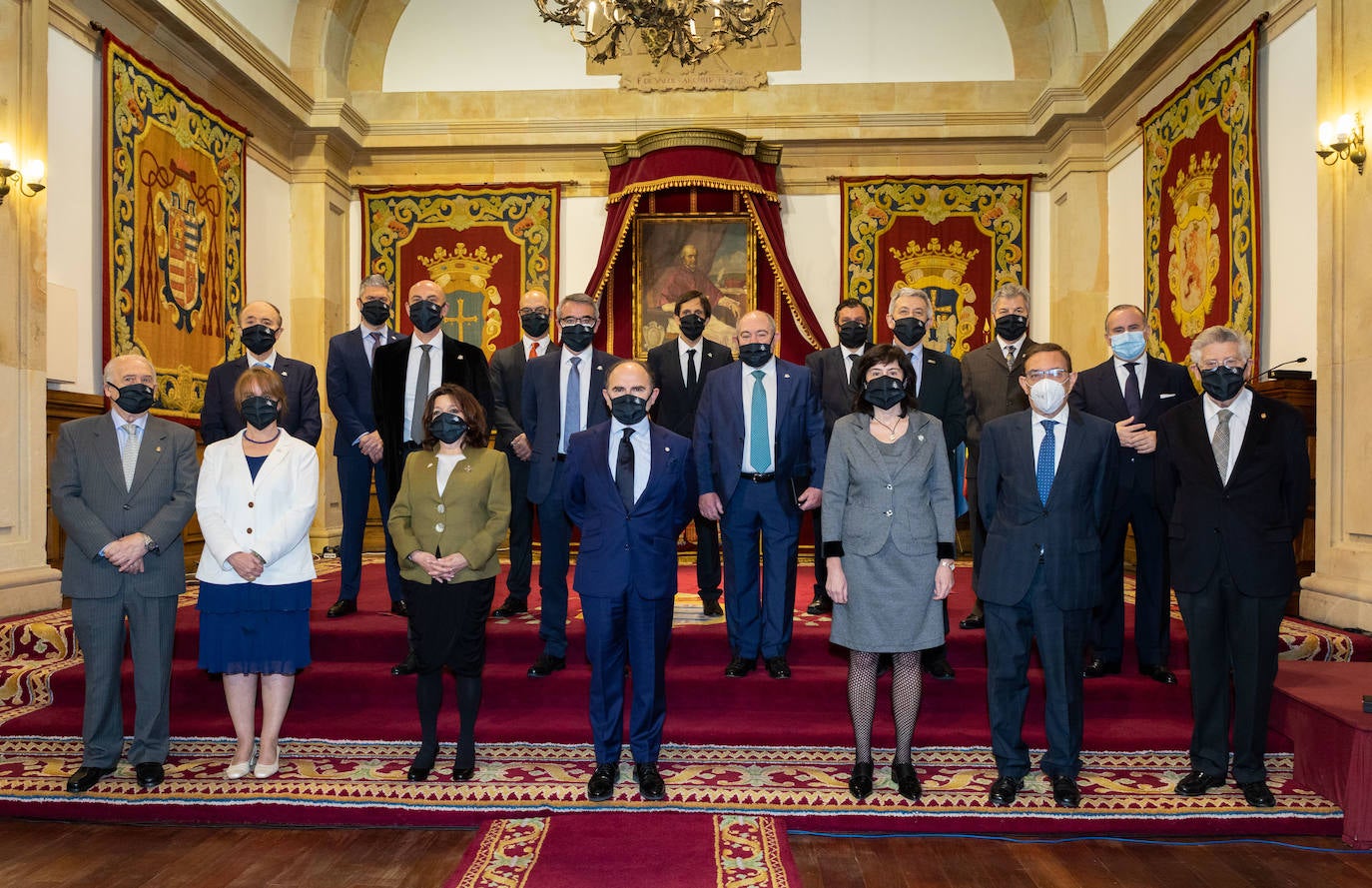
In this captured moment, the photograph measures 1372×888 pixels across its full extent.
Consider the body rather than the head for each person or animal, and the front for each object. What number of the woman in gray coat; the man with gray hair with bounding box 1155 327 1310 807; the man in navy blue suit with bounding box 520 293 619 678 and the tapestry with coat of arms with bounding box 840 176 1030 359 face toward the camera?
4

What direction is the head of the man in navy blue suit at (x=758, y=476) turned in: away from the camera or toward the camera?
toward the camera

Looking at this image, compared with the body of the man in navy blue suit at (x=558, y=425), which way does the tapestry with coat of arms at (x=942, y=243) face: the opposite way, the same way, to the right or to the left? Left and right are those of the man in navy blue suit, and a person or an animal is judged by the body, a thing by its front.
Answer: the same way

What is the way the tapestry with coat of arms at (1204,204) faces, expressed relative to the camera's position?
facing the viewer and to the left of the viewer

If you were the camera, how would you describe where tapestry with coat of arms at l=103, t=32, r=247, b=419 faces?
facing the viewer and to the right of the viewer

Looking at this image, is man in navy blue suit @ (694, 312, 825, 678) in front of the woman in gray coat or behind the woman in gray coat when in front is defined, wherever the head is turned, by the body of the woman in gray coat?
behind

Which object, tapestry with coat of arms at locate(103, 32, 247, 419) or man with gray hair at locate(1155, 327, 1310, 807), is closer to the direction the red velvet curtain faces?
the man with gray hair

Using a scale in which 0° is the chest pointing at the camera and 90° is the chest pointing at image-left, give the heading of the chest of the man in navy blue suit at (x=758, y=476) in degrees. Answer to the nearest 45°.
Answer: approximately 0°

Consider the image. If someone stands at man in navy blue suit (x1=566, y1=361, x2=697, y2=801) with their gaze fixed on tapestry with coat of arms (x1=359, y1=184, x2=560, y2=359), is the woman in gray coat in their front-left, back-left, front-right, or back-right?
back-right

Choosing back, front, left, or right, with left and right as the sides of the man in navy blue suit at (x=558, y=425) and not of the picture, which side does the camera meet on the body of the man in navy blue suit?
front

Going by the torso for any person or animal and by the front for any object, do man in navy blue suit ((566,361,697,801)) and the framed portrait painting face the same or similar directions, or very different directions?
same or similar directions

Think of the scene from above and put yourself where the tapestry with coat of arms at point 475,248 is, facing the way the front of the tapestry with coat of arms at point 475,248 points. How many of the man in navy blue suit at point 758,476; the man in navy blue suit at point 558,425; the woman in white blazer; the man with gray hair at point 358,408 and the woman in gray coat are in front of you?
5

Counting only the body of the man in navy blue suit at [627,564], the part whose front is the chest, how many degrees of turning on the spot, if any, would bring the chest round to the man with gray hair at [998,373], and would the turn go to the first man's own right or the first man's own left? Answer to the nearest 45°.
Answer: approximately 135° to the first man's own left

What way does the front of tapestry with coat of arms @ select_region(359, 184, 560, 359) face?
toward the camera

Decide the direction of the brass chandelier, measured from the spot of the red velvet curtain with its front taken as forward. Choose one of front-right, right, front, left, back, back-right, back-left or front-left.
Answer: front

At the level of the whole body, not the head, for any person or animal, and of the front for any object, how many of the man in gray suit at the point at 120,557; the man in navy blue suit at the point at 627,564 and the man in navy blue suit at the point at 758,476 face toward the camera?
3

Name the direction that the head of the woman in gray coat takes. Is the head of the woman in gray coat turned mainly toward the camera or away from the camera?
toward the camera

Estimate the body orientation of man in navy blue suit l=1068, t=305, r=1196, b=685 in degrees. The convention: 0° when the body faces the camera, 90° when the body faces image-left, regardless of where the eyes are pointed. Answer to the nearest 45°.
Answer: approximately 0°
